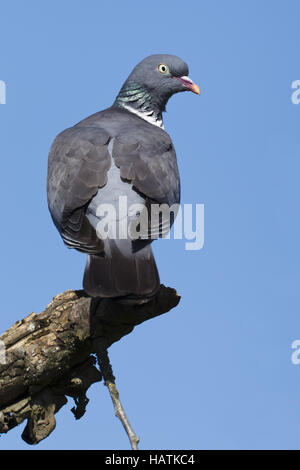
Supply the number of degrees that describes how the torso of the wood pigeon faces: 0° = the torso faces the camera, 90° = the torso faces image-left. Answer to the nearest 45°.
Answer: approximately 180°
